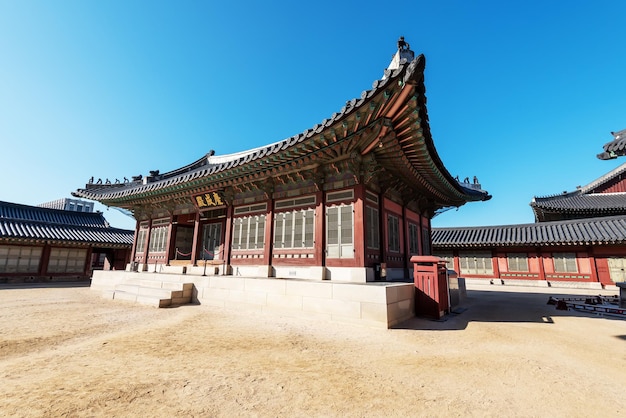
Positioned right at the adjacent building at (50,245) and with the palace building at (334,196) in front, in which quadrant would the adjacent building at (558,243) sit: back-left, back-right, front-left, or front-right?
front-left

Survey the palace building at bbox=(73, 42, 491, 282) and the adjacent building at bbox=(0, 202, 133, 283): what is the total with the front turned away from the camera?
0

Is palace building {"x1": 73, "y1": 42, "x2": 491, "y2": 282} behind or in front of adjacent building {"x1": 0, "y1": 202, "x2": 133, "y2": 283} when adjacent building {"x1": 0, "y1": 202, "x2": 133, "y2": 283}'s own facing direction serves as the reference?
in front

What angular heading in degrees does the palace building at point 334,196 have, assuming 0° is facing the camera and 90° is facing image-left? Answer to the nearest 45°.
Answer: approximately 45°

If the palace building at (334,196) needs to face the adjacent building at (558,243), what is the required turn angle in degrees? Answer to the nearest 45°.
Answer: approximately 180°

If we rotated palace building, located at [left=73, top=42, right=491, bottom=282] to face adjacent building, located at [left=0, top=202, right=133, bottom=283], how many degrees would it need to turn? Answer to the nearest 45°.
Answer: approximately 90° to its right

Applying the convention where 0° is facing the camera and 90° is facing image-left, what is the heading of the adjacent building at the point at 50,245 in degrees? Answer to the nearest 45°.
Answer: approximately 315°
